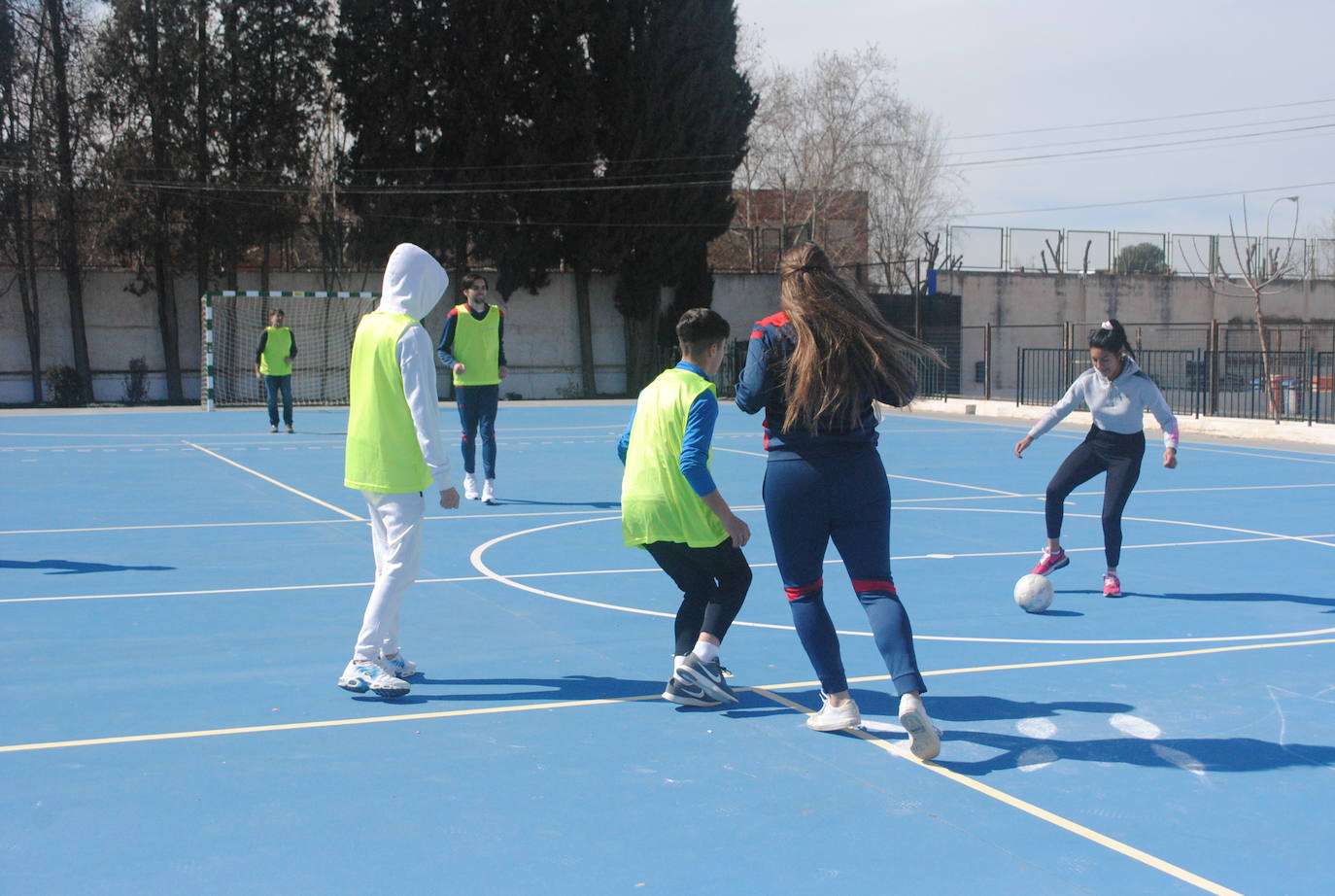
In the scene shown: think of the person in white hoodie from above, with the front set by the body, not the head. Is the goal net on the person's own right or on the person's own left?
on the person's own left

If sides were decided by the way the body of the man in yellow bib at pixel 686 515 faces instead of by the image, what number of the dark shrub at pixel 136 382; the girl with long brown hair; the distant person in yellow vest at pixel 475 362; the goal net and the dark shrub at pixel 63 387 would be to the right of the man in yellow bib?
1

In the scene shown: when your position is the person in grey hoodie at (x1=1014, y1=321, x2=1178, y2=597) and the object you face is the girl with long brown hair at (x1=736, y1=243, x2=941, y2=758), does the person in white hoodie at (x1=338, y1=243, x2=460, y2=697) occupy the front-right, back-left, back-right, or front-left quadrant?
front-right

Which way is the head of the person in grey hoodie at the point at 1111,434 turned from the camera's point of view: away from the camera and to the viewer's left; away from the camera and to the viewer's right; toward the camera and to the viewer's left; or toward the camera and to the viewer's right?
toward the camera and to the viewer's left

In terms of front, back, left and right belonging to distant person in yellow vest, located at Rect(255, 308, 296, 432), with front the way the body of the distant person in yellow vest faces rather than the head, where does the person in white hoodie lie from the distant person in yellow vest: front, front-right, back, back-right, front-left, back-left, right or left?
front

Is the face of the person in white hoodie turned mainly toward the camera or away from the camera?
away from the camera

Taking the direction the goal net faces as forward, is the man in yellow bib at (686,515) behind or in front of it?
in front

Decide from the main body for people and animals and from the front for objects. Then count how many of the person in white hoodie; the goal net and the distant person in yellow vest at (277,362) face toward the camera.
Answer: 2

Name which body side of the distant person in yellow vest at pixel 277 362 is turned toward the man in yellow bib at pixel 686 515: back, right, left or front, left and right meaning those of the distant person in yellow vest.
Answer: front

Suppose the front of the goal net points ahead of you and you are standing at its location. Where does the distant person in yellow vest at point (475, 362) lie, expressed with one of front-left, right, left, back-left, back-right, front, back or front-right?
front

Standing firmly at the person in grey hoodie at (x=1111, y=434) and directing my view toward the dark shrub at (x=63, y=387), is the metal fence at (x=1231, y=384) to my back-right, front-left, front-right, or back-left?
front-right

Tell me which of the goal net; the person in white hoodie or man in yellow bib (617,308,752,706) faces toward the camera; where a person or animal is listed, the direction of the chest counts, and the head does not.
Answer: the goal net

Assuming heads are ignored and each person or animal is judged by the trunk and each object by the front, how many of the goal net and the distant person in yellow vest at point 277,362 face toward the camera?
2

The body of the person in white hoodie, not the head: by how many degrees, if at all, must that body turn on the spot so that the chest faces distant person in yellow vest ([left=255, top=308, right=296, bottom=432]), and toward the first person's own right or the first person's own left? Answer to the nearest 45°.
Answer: approximately 45° to the first person's own left

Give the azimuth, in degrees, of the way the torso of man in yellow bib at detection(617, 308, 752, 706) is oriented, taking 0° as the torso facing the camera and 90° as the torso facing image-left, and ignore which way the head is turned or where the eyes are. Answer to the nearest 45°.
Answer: approximately 225°

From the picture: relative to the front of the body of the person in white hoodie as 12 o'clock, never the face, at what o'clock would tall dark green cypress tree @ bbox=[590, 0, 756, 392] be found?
The tall dark green cypress tree is roughly at 11 o'clock from the person in white hoodie.

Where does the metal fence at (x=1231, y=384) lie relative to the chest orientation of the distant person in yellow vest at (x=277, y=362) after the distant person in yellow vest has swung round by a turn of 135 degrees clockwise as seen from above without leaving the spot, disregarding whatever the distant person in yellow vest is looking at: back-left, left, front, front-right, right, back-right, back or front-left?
back-right

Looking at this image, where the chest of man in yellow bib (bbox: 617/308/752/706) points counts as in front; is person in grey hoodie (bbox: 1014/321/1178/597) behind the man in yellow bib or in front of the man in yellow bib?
in front

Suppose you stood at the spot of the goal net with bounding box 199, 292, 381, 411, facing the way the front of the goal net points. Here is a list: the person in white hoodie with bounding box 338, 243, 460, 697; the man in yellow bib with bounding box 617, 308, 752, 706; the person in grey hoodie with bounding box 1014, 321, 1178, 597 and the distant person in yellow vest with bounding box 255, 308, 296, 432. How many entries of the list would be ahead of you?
4

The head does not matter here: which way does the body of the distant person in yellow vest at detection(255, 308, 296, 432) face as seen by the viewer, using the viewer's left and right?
facing the viewer

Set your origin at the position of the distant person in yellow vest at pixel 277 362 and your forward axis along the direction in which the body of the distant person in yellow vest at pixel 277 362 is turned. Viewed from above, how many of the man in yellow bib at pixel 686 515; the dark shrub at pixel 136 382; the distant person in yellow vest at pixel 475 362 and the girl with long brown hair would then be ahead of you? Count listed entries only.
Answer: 3
